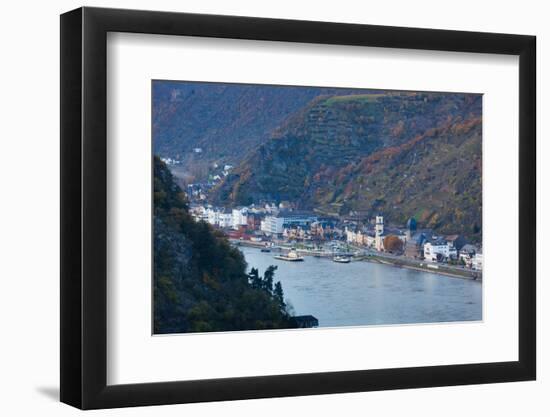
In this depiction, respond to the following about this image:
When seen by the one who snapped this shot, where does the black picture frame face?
facing the viewer and to the right of the viewer
